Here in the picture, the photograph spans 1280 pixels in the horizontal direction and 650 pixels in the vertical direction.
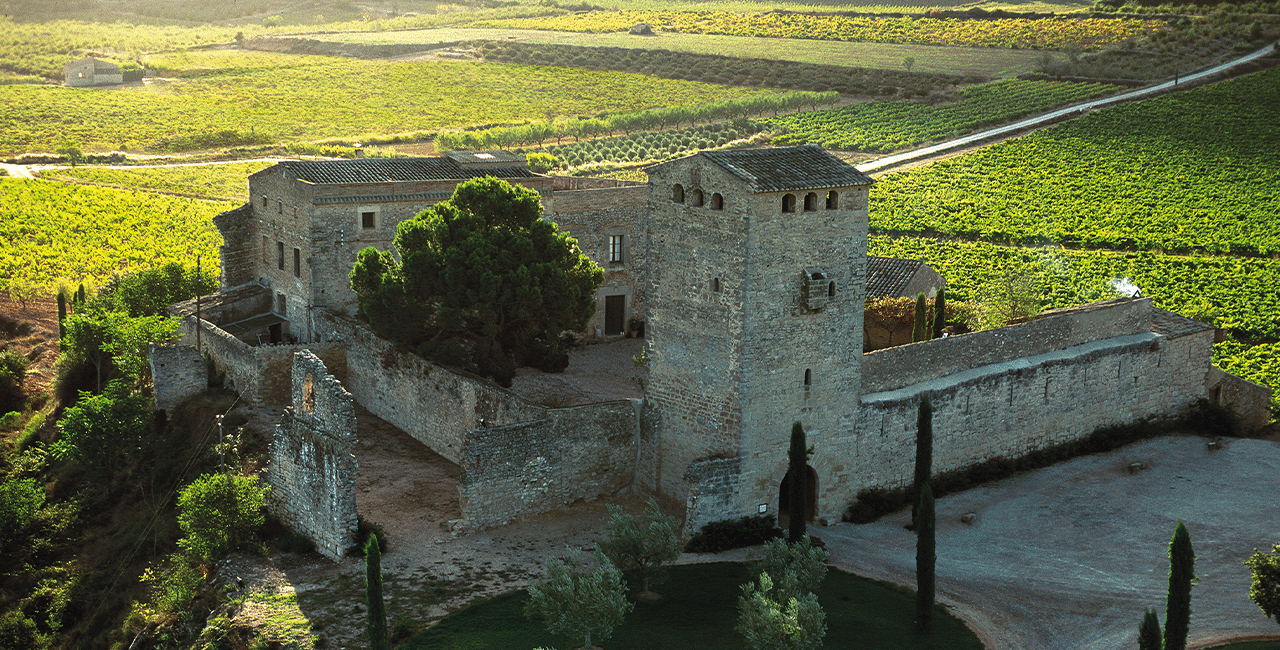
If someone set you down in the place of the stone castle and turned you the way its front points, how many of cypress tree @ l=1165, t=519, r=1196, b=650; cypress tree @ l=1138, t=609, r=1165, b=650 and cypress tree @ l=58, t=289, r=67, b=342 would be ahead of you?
2

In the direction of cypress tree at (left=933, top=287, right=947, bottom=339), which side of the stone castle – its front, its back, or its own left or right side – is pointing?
left

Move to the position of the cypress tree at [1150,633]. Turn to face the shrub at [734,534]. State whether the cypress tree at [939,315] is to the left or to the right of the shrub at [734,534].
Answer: right

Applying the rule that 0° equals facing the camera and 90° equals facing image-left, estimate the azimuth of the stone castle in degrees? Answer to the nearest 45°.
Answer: approximately 315°

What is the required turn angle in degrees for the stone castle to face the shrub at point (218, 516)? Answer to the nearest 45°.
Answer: approximately 135° to its right

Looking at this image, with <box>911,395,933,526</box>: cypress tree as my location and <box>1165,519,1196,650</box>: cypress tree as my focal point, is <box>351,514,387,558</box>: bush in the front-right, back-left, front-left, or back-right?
back-right

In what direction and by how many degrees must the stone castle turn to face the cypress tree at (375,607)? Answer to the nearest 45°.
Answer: approximately 90° to its right
